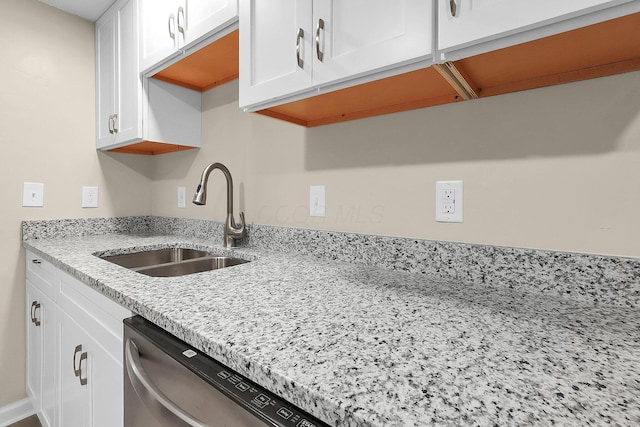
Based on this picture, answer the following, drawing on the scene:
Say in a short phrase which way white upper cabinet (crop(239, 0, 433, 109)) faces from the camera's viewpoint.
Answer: facing the viewer and to the left of the viewer

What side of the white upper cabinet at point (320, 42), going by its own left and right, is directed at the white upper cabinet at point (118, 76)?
right

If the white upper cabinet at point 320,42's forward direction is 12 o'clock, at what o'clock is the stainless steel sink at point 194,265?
The stainless steel sink is roughly at 3 o'clock from the white upper cabinet.

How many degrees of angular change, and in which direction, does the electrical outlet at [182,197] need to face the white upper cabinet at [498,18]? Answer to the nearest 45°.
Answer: approximately 45° to its left

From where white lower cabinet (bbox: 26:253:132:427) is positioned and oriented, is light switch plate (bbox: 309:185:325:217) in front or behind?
behind

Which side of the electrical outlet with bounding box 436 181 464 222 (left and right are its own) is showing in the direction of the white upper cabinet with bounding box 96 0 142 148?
right

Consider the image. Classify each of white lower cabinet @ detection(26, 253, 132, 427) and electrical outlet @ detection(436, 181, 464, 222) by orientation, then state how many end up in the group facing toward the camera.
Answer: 1

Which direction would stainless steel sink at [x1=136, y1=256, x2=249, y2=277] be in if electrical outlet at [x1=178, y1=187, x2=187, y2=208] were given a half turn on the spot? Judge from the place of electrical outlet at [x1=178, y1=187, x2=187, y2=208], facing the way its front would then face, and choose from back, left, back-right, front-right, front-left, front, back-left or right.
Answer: back-right

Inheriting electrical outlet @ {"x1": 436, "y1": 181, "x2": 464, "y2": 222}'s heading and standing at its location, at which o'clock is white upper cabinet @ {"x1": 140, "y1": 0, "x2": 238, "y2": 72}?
The white upper cabinet is roughly at 3 o'clock from the electrical outlet.

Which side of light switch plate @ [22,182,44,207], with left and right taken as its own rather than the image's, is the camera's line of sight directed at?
front

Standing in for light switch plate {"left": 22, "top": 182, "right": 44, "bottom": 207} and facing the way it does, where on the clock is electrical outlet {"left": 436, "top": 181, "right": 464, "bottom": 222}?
The electrical outlet is roughly at 11 o'clock from the light switch plate.
